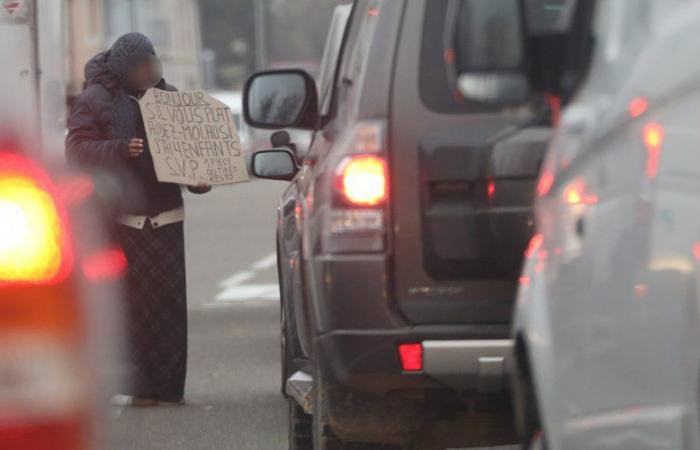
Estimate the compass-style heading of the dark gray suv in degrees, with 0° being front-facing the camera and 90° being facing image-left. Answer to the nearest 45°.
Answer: approximately 180°

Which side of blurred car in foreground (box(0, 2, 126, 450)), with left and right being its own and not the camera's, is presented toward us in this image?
back

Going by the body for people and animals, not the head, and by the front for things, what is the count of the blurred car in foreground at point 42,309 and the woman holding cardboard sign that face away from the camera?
1

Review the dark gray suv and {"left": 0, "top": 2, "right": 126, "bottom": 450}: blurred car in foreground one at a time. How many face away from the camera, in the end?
2

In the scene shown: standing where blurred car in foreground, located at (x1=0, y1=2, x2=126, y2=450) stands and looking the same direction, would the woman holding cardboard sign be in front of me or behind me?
in front

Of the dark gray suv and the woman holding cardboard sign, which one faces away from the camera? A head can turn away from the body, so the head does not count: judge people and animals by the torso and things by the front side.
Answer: the dark gray suv

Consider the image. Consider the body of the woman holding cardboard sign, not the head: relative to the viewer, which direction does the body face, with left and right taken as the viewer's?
facing the viewer and to the right of the viewer

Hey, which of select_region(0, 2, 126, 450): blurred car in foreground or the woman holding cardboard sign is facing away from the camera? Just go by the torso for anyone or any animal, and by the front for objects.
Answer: the blurred car in foreground

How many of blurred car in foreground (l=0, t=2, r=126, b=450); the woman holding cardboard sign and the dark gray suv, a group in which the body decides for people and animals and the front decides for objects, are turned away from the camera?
2

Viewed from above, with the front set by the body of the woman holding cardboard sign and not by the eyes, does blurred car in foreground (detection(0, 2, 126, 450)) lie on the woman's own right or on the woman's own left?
on the woman's own right
